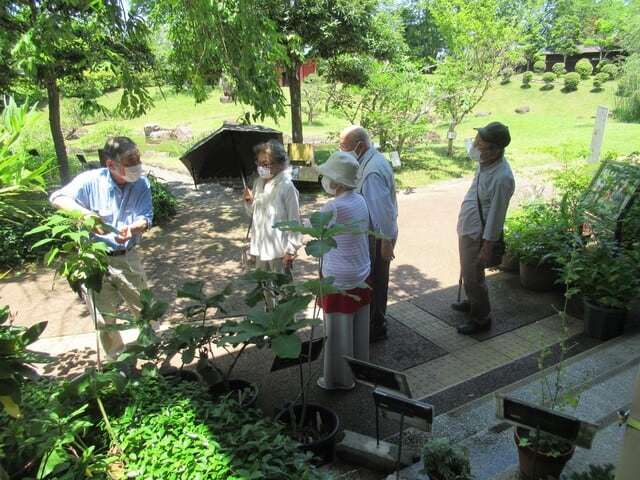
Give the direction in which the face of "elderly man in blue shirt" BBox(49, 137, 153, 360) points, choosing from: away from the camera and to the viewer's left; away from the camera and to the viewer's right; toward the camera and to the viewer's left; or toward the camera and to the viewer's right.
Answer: toward the camera and to the viewer's right

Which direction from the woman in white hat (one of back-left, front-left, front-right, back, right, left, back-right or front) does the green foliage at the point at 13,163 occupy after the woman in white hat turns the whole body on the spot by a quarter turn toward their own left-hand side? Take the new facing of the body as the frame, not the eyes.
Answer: front-right

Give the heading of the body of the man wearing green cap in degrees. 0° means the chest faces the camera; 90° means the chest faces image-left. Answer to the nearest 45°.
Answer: approximately 90°

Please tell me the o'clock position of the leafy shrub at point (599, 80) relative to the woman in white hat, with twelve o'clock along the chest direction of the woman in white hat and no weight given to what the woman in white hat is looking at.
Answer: The leafy shrub is roughly at 4 o'clock from the woman in white hat.

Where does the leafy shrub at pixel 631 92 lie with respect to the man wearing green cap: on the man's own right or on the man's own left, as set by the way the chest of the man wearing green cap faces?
on the man's own right

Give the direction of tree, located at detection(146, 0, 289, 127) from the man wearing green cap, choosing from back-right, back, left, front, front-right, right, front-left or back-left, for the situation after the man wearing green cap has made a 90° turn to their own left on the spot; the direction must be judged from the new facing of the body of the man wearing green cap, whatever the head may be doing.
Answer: right

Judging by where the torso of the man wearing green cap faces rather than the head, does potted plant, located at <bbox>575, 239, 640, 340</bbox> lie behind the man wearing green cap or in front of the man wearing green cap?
behind

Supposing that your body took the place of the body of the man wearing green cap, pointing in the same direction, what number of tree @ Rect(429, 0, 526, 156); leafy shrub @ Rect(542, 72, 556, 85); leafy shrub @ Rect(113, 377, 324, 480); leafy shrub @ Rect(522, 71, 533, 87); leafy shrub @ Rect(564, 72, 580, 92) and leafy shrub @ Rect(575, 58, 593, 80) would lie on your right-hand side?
5

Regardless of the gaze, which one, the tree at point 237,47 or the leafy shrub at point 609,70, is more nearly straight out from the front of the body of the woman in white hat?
the tree

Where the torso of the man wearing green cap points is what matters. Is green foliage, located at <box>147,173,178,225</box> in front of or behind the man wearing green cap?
in front

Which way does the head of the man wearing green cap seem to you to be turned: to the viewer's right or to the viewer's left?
to the viewer's left

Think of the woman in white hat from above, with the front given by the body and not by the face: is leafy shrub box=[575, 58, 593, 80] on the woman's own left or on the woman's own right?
on the woman's own right
